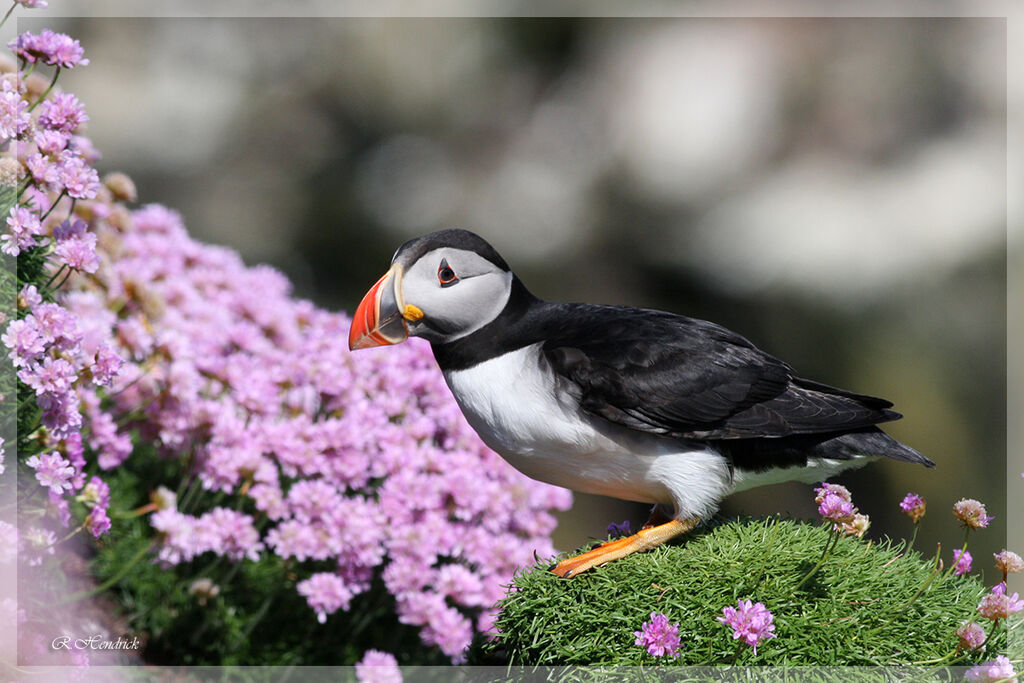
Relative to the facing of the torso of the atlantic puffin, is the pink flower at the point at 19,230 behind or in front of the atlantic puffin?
in front

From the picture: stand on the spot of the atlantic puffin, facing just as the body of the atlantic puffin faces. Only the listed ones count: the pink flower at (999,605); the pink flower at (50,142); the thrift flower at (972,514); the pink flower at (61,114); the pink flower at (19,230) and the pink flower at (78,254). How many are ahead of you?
4

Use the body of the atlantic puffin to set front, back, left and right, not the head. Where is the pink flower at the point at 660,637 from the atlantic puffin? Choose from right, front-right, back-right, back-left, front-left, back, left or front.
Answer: left

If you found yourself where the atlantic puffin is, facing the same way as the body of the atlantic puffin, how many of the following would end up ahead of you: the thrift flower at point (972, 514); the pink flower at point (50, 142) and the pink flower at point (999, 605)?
1

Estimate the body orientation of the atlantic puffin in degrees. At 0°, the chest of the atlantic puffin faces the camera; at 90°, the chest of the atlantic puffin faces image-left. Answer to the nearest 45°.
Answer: approximately 90°

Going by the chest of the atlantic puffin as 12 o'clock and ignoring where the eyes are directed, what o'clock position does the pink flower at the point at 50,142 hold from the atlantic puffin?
The pink flower is roughly at 12 o'clock from the atlantic puffin.

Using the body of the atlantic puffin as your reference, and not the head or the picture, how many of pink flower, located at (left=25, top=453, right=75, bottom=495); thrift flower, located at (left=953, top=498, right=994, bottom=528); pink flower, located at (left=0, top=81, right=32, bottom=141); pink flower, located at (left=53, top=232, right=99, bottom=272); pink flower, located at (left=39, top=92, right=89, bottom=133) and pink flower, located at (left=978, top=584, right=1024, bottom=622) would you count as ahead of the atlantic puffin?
4

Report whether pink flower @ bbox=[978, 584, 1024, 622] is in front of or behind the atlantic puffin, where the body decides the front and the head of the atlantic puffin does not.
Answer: behind

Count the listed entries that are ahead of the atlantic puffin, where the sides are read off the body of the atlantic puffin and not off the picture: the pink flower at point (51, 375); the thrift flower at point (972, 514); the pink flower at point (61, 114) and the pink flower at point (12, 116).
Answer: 3

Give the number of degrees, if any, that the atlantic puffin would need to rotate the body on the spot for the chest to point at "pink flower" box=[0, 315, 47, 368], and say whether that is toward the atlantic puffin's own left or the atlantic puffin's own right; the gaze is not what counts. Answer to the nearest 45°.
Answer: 0° — it already faces it

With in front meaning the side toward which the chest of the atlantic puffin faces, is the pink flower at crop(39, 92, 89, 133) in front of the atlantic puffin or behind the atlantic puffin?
in front

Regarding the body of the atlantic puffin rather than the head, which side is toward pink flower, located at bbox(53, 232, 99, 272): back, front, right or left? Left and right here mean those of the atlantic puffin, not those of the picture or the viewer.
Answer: front
